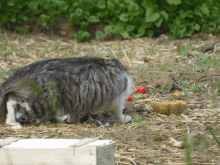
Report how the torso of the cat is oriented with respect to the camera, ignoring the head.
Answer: to the viewer's right

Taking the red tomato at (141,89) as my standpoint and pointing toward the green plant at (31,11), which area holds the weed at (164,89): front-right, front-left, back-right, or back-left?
back-right

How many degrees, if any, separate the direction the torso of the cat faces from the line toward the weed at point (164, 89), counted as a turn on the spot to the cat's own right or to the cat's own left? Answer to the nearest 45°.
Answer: approximately 45° to the cat's own left

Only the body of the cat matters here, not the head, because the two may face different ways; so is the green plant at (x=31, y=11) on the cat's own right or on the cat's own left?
on the cat's own left

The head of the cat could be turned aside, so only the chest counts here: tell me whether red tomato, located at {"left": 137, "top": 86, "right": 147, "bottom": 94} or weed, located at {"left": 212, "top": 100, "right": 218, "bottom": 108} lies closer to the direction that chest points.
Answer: the weed

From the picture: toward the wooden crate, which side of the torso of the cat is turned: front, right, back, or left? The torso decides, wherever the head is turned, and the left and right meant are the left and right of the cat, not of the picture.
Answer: right

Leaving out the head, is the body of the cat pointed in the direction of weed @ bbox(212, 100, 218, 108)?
yes
